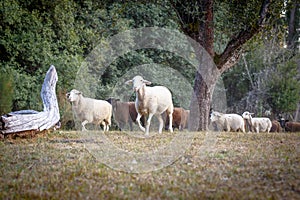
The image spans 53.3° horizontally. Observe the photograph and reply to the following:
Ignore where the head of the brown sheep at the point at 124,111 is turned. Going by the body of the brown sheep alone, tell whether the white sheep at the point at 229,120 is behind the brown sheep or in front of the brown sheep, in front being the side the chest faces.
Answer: behind

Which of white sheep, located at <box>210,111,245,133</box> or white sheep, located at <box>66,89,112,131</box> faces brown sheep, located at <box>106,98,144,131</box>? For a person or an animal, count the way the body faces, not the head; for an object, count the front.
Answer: white sheep, located at <box>210,111,245,133</box>

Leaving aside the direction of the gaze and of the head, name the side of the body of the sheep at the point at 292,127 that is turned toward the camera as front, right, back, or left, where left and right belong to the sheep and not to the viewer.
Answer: left

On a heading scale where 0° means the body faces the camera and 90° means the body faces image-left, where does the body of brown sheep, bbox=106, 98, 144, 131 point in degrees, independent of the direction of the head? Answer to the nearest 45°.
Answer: approximately 90°

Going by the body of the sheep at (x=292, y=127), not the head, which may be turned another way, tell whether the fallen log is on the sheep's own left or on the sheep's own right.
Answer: on the sheep's own left

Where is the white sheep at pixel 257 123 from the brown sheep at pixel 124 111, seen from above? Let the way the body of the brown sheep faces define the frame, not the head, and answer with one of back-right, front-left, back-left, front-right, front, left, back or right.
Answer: back

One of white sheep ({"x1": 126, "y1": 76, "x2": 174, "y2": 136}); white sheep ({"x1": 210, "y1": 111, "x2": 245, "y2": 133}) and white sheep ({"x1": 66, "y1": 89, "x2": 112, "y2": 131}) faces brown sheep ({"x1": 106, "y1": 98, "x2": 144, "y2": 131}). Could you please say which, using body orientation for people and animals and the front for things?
white sheep ({"x1": 210, "y1": 111, "x2": 245, "y2": 133})

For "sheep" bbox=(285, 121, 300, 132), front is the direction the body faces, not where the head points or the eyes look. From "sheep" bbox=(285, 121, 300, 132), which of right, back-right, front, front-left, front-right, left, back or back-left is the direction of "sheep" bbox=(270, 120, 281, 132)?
front-left

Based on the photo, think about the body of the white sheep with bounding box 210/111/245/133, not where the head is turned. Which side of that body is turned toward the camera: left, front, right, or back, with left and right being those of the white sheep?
left

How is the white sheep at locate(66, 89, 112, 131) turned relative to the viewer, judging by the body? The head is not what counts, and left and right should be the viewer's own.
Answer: facing to the left of the viewer

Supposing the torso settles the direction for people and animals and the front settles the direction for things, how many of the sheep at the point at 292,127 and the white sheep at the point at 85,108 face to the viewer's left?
2
